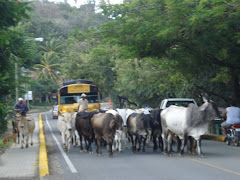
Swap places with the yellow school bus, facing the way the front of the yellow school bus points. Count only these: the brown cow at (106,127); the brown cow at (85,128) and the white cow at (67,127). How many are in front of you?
3

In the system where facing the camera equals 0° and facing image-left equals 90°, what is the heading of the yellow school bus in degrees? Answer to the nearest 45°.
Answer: approximately 0°

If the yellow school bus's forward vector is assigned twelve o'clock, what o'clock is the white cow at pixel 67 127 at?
The white cow is roughly at 12 o'clock from the yellow school bus.

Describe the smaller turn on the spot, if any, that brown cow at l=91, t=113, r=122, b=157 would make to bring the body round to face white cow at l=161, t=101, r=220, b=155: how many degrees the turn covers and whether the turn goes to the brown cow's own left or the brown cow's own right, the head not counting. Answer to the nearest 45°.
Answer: approximately 45° to the brown cow's own left

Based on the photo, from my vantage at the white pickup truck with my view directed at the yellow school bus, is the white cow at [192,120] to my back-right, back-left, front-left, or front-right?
back-left

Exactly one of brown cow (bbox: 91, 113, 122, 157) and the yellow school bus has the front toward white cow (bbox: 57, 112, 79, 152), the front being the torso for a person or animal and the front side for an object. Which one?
the yellow school bus

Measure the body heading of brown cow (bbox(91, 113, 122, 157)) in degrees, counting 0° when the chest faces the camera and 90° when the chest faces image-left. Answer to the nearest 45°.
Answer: approximately 315°

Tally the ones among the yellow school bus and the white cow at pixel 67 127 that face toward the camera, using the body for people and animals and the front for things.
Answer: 2

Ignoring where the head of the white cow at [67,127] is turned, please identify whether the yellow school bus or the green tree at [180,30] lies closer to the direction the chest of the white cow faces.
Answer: the green tree

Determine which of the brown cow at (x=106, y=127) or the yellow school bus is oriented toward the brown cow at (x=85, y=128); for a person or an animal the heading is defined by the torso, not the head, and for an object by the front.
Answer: the yellow school bus

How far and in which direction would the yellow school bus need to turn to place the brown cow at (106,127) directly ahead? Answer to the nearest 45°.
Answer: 0° — it already faces it

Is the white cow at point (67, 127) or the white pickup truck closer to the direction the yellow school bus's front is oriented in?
the white cow

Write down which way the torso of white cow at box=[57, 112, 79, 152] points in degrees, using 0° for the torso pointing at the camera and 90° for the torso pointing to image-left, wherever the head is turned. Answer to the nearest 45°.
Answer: approximately 0°
